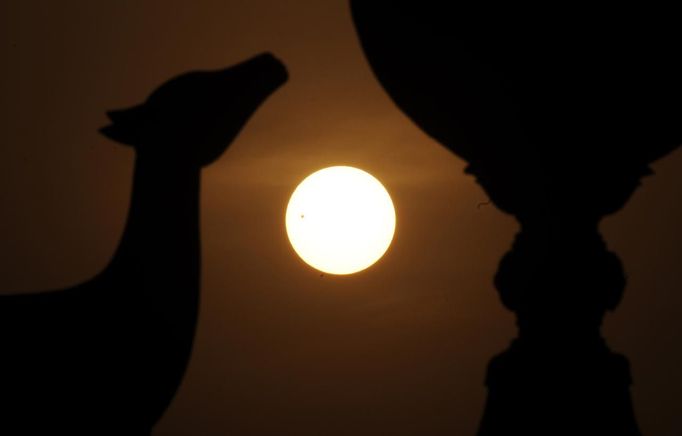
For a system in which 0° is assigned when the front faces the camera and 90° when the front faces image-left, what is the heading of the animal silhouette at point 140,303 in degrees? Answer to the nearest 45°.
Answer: approximately 270°
